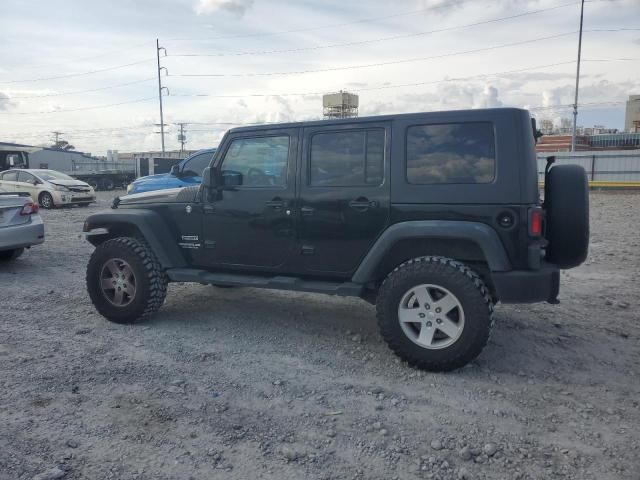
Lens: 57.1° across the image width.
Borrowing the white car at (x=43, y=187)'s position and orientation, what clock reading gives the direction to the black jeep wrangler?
The black jeep wrangler is roughly at 1 o'clock from the white car.

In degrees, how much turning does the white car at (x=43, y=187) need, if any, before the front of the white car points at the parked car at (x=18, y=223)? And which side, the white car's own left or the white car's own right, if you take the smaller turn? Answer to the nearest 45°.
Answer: approximately 45° to the white car's own right

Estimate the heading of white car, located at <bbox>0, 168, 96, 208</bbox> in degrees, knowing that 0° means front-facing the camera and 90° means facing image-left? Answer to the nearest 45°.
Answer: approximately 315°
